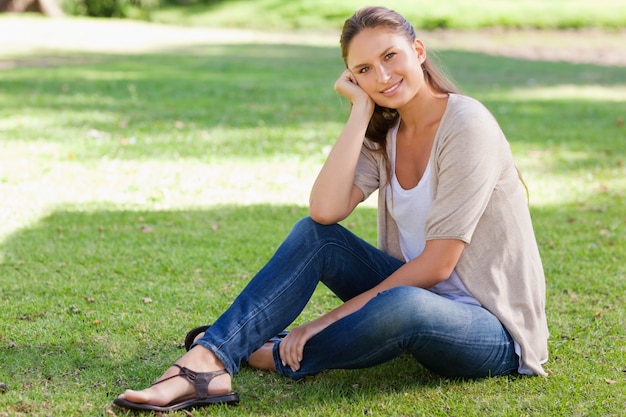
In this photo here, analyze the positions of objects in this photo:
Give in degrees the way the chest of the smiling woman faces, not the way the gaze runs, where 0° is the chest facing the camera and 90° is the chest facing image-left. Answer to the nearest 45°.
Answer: approximately 45°
